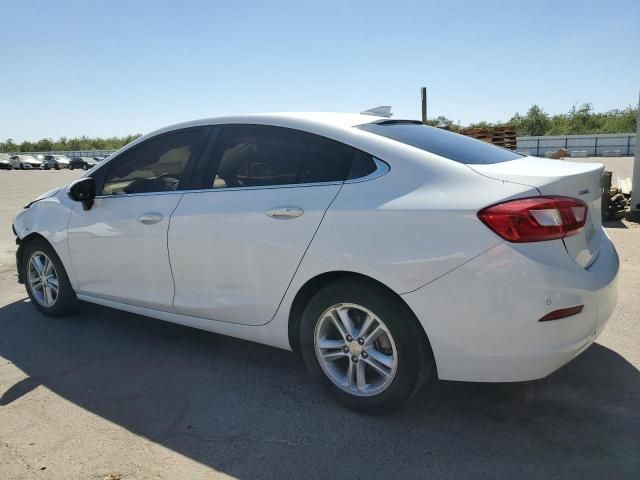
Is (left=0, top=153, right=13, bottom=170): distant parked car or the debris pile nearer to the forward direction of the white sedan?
the distant parked car

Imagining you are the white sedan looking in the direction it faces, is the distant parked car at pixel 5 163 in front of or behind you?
in front

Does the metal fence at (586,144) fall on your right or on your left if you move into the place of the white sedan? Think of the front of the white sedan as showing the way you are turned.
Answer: on your right

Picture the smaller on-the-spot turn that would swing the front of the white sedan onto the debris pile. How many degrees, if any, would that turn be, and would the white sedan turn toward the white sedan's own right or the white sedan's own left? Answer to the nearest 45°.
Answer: approximately 90° to the white sedan's own right

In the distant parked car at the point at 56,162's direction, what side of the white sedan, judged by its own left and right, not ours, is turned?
front

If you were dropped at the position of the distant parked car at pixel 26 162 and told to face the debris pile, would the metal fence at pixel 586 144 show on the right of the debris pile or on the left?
left

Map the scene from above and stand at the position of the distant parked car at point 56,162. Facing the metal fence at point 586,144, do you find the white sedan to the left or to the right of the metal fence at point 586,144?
right

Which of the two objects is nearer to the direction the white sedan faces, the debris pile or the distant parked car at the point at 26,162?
the distant parked car

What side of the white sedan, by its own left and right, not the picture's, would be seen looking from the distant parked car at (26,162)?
front

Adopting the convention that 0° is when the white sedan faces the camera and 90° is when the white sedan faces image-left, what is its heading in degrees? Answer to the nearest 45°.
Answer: approximately 135°
